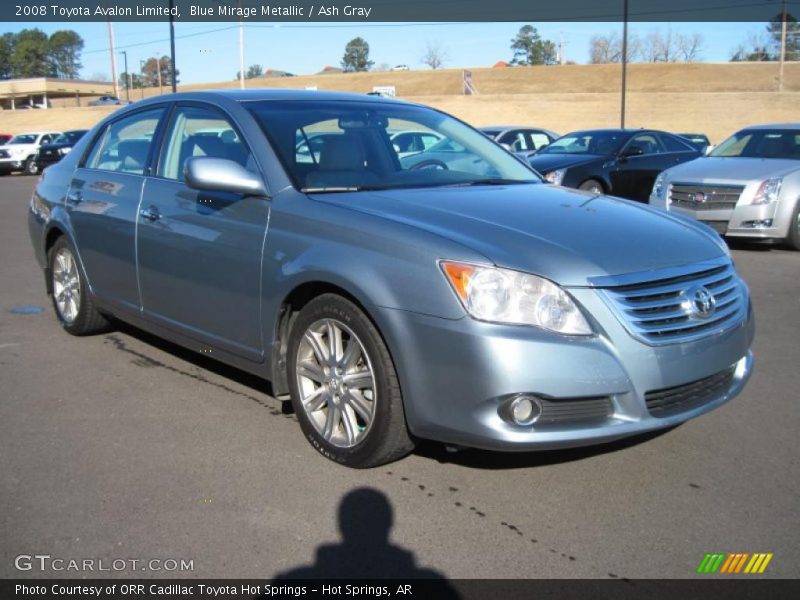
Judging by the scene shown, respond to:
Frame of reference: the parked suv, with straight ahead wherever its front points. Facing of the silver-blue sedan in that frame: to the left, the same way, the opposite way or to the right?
to the left

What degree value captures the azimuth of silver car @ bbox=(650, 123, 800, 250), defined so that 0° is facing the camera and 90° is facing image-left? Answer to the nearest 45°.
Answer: approximately 45°

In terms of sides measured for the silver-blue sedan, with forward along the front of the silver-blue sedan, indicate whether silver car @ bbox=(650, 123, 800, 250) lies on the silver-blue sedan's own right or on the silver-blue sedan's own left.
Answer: on the silver-blue sedan's own left

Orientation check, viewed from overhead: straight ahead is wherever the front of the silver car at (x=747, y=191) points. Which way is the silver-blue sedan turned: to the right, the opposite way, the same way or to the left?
to the left

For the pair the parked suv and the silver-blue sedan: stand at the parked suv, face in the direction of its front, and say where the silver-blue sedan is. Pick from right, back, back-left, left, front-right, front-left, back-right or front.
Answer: front-left

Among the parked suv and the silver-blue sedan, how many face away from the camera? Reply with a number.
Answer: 0

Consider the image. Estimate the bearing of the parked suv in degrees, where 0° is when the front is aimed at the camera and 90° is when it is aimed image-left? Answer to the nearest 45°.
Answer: approximately 45°

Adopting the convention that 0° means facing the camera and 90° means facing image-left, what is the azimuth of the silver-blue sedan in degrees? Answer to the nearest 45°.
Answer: approximately 315°

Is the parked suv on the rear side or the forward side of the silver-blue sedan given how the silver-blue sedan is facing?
on the rear side
